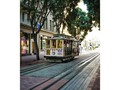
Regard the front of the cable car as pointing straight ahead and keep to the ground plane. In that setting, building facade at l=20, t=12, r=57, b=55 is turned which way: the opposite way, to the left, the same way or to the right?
to the left

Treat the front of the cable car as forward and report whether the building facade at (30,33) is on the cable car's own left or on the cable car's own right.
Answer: on the cable car's own right

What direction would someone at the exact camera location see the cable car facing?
facing the viewer and to the left of the viewer

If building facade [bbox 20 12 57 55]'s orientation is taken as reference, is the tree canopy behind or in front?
in front

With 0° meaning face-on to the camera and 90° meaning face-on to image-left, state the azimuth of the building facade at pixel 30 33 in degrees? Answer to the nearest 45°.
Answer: approximately 315°

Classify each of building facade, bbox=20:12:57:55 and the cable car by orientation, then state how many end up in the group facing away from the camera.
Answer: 0

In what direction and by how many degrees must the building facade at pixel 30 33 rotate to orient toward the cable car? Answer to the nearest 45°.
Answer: approximately 45° to its right

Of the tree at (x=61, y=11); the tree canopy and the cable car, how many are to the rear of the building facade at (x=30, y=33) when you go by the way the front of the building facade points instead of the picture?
0
